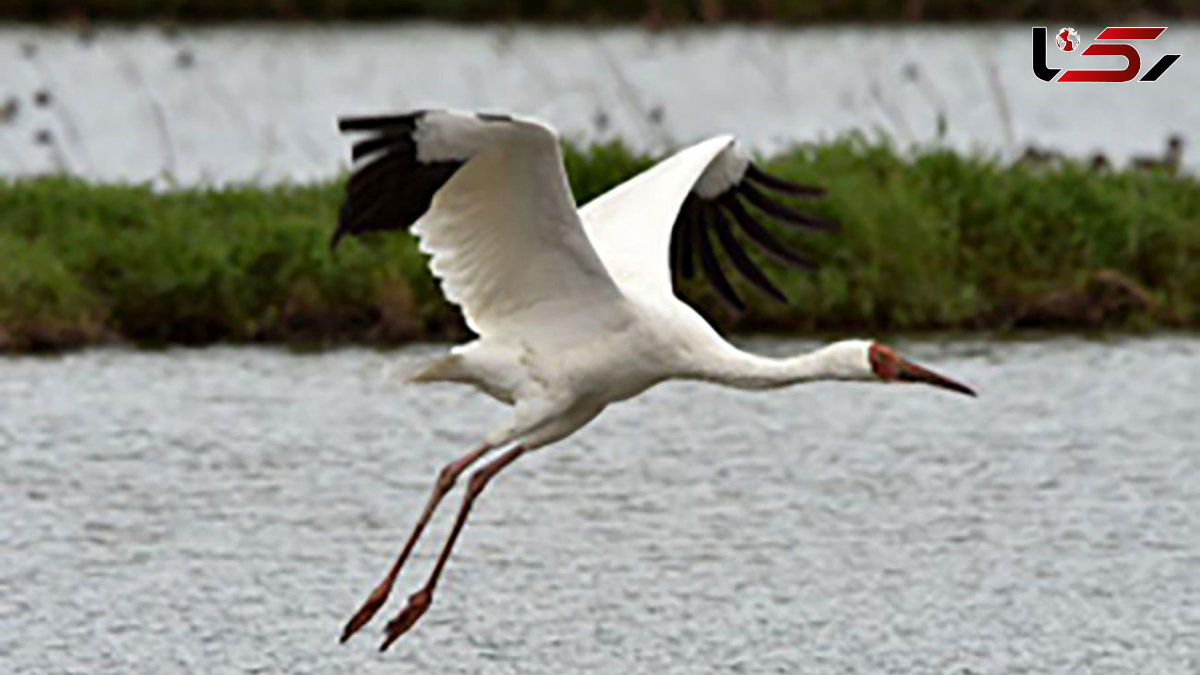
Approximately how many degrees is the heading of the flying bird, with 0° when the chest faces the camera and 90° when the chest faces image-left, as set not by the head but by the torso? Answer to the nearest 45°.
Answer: approximately 270°
